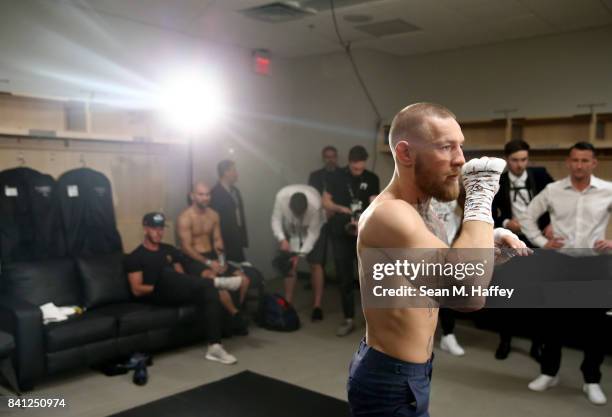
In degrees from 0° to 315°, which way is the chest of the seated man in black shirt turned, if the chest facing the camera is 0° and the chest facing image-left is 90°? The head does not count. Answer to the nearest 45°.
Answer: approximately 315°

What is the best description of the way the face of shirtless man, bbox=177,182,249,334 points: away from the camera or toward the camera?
toward the camera

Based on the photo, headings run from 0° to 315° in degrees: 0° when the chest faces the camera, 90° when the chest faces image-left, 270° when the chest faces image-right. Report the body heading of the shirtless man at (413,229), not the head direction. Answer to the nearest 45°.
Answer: approximately 270°

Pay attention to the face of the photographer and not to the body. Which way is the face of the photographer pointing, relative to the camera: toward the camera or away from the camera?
toward the camera

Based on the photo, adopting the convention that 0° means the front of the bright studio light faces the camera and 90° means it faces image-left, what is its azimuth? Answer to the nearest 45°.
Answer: approximately 0°

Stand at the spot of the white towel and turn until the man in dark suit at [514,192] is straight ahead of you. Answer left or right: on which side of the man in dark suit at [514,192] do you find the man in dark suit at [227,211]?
left

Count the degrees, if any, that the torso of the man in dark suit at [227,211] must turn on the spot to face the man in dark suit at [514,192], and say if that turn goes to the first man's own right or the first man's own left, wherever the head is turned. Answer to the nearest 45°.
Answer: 0° — they already face them

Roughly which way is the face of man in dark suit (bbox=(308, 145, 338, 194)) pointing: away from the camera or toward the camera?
toward the camera

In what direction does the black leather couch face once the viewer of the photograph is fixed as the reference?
facing the viewer and to the right of the viewer

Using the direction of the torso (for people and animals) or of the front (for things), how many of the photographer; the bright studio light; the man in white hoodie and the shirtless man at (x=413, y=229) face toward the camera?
3

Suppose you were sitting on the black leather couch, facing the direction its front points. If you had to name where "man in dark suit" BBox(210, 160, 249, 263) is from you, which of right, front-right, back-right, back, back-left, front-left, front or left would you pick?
left

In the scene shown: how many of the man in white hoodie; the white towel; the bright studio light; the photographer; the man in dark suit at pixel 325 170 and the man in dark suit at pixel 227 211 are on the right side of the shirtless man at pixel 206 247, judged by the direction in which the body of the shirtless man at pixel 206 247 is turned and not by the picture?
1

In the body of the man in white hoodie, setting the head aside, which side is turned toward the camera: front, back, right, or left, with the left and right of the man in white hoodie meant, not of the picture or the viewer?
front

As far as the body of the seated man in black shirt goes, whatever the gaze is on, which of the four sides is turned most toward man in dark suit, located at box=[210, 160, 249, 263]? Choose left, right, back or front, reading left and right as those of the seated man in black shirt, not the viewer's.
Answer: left
